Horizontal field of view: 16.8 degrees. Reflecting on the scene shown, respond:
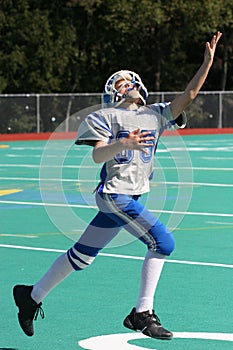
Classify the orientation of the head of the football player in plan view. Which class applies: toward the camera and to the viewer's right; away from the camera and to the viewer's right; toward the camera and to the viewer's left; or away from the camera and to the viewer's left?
toward the camera and to the viewer's right

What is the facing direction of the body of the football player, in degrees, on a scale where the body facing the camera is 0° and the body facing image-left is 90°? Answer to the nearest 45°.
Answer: approximately 315°

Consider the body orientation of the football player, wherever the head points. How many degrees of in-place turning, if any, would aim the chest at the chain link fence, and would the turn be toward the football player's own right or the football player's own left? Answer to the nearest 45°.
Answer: approximately 135° to the football player's own left
